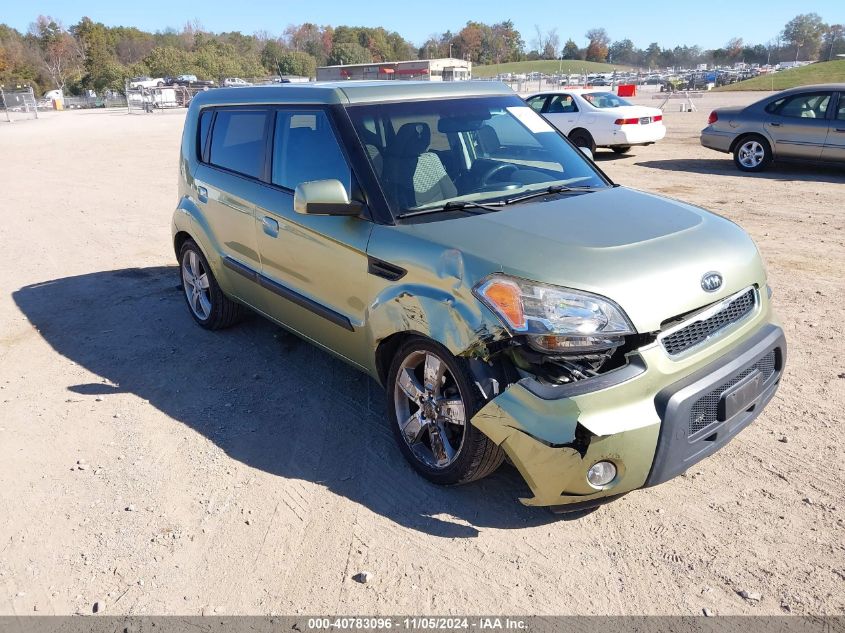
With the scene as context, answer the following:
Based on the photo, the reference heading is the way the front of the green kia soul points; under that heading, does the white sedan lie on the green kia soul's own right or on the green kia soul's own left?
on the green kia soul's own left

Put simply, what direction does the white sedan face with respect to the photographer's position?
facing away from the viewer and to the left of the viewer

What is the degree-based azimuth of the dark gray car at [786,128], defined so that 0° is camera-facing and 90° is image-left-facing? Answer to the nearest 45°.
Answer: approximately 270°

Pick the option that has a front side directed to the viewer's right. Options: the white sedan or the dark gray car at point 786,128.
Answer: the dark gray car

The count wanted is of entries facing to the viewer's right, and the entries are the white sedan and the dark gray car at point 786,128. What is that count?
1

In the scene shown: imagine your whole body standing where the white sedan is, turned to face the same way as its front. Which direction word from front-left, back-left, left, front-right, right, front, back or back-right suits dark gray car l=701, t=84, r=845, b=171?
back

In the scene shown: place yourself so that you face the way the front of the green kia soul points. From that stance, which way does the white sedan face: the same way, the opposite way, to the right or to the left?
the opposite way

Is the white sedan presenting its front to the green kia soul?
no

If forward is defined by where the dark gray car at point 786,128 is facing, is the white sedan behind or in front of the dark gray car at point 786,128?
behind

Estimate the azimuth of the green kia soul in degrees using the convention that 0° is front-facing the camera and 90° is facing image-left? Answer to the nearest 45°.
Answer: approximately 315°
